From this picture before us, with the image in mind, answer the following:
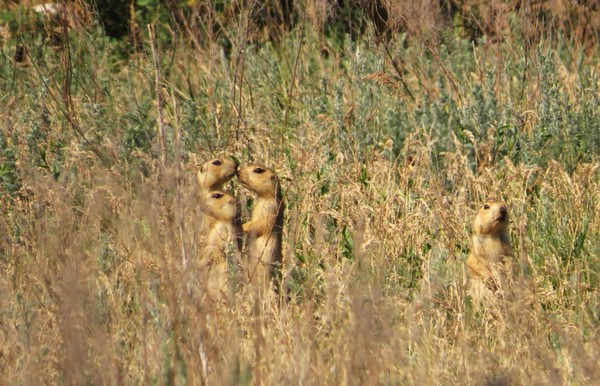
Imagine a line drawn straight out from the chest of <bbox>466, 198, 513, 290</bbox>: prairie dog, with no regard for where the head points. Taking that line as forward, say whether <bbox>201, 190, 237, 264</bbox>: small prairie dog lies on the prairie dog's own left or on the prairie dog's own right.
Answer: on the prairie dog's own right

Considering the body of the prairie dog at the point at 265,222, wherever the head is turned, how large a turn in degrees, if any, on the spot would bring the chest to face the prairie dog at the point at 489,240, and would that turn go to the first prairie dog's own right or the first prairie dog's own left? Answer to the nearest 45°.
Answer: approximately 180°

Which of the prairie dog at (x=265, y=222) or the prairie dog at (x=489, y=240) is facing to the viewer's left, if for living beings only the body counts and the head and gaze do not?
the prairie dog at (x=265, y=222)

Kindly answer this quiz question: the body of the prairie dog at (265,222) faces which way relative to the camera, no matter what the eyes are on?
to the viewer's left

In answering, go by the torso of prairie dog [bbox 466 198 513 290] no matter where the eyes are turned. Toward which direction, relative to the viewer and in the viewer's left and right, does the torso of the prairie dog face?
facing the viewer and to the right of the viewer

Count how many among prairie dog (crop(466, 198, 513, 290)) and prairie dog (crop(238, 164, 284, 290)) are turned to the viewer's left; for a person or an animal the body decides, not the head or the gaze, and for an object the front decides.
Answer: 1
